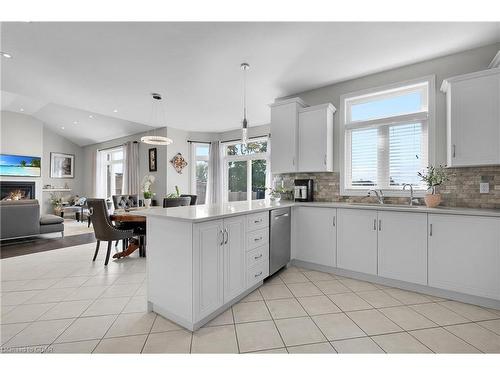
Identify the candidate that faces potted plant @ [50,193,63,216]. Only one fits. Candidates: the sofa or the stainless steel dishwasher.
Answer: the sofa

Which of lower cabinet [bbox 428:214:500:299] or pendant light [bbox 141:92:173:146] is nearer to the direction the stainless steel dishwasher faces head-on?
the lower cabinet

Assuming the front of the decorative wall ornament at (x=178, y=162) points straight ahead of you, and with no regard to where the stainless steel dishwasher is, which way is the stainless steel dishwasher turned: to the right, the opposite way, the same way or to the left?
the same way

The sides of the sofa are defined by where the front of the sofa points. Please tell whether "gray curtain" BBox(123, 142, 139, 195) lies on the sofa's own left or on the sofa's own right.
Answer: on the sofa's own right

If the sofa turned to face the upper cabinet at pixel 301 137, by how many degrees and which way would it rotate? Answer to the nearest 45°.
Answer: approximately 135° to its right

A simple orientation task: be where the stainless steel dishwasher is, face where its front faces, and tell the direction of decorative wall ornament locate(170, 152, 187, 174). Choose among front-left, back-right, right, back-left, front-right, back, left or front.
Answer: back

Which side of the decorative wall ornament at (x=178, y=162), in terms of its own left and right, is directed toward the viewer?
front

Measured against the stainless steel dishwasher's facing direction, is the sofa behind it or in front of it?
behind

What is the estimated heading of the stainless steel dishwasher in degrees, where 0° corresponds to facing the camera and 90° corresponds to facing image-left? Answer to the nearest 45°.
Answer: approximately 315°

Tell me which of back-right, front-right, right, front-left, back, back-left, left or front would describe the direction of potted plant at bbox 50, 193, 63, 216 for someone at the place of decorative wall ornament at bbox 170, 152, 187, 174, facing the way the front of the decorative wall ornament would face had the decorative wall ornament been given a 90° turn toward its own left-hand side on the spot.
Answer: back-left

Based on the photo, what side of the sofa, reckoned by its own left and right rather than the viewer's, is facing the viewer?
back

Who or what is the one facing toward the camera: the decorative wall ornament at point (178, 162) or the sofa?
the decorative wall ornament

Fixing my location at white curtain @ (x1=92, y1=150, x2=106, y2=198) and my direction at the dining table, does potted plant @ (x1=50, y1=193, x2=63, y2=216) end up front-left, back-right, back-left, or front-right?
back-right

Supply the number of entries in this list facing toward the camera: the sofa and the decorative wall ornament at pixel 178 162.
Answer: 1
